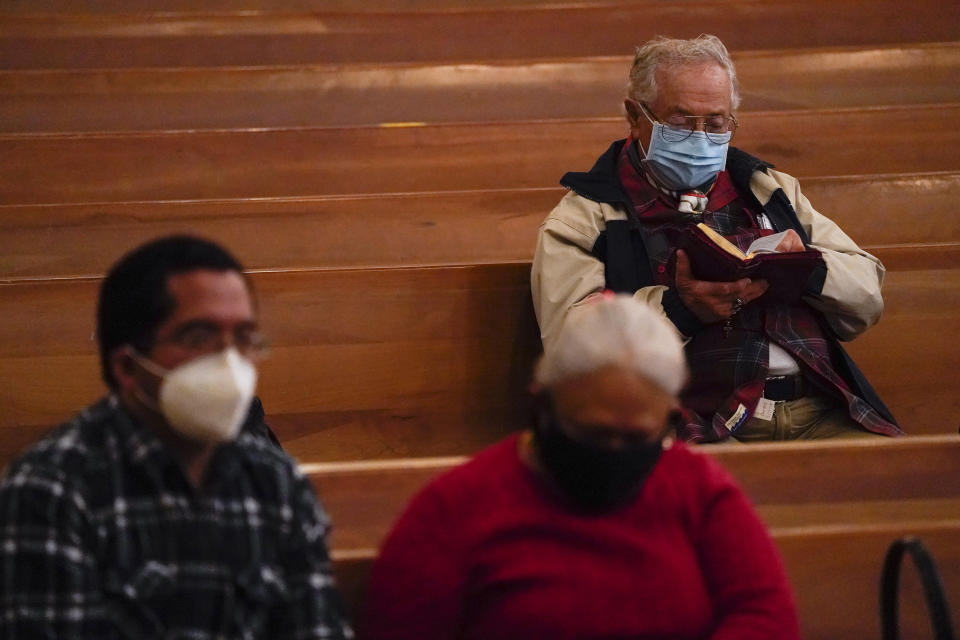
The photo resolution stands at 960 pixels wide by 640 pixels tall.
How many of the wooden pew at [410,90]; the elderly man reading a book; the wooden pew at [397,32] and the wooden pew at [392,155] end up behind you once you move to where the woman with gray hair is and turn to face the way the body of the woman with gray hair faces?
4

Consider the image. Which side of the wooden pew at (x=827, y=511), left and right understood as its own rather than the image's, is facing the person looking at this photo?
front

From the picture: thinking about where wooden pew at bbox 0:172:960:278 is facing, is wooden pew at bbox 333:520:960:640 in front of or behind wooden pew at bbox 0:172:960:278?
in front

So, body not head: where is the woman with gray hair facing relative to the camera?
toward the camera

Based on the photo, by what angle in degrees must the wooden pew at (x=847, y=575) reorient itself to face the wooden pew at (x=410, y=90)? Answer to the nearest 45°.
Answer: approximately 135° to its right

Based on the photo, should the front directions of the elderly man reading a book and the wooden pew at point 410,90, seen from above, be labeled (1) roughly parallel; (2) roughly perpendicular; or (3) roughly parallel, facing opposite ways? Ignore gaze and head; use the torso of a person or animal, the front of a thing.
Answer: roughly parallel

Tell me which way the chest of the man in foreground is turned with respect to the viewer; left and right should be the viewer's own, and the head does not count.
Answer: facing the viewer and to the right of the viewer

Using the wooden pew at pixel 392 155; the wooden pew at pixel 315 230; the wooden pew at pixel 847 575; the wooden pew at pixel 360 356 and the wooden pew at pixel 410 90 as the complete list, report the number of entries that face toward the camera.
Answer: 5

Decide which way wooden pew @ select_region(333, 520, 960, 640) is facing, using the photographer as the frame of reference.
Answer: facing the viewer

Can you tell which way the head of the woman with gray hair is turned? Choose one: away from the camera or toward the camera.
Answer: toward the camera

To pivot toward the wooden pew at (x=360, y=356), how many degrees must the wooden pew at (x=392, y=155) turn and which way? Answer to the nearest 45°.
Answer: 0° — it already faces it

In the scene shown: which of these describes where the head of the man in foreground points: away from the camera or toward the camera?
toward the camera

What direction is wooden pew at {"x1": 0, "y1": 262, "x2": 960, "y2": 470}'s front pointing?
toward the camera

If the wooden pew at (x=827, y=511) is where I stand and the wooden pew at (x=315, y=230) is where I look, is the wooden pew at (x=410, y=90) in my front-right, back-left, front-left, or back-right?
front-right

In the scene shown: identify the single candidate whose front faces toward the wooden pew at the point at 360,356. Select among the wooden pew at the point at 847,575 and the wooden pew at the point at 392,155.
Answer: the wooden pew at the point at 392,155
